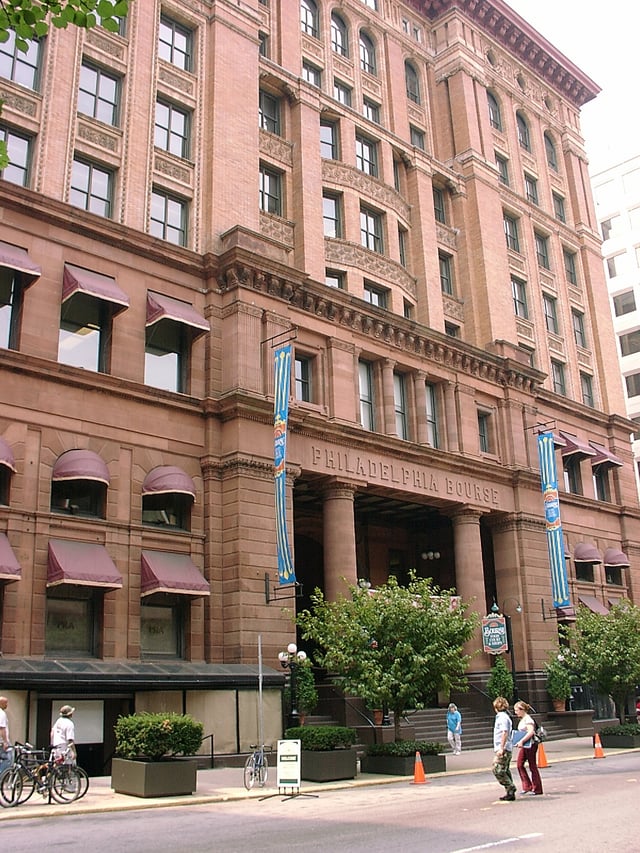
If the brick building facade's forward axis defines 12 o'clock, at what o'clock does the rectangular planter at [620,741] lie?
The rectangular planter is roughly at 10 o'clock from the brick building facade.

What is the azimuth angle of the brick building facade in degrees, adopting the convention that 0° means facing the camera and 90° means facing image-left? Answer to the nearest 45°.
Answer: approximately 315°
